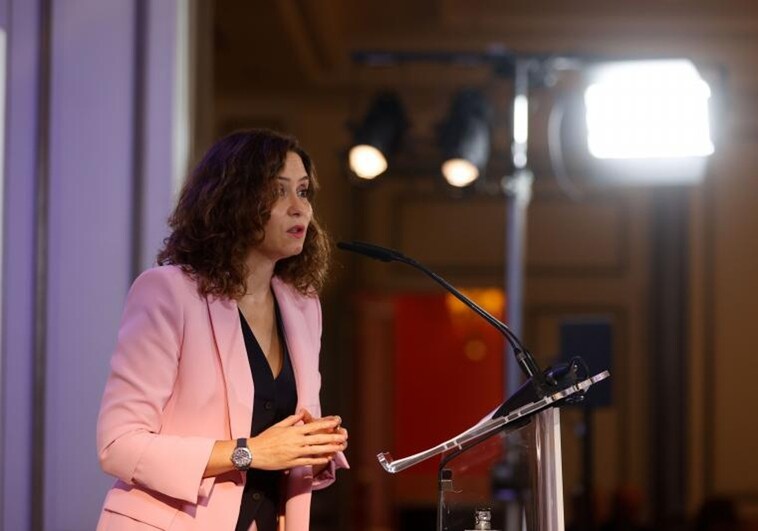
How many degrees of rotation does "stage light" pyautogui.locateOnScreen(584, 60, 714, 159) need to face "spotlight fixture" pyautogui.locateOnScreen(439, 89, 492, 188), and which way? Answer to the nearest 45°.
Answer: approximately 135° to its right

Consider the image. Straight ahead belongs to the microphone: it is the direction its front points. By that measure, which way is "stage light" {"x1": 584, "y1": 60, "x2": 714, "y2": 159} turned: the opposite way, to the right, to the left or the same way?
to the left

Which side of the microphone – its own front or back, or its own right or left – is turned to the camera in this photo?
left

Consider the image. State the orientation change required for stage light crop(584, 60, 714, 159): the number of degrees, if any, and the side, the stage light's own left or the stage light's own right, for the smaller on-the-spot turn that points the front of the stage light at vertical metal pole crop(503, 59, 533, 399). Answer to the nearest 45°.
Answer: approximately 135° to the stage light's own right

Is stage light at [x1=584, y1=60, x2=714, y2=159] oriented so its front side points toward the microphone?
yes

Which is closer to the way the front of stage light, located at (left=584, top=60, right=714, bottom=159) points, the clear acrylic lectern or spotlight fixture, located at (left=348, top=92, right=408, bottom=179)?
the clear acrylic lectern

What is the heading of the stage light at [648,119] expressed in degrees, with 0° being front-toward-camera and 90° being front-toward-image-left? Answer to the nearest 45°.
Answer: approximately 0°
